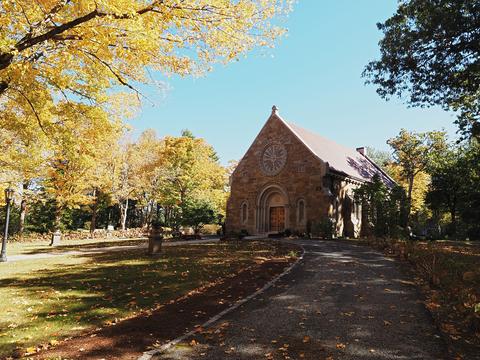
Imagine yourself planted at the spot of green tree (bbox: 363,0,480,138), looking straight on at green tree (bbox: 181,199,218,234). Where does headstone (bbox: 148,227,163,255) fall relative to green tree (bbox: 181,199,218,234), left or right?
left

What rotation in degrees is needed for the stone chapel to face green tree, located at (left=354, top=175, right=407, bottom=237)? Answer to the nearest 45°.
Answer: approximately 90° to its left

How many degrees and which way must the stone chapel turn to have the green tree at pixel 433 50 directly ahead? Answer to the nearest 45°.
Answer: approximately 90° to its left

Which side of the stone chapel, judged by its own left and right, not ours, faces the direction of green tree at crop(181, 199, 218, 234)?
right

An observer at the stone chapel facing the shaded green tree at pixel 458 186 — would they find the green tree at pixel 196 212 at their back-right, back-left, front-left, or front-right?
back-right

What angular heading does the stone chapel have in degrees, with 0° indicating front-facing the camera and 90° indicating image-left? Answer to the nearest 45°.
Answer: approximately 45°

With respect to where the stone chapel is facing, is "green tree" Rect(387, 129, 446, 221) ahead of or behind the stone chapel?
behind

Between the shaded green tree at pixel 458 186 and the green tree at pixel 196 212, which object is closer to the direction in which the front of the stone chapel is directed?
the green tree at pixel 196 212
